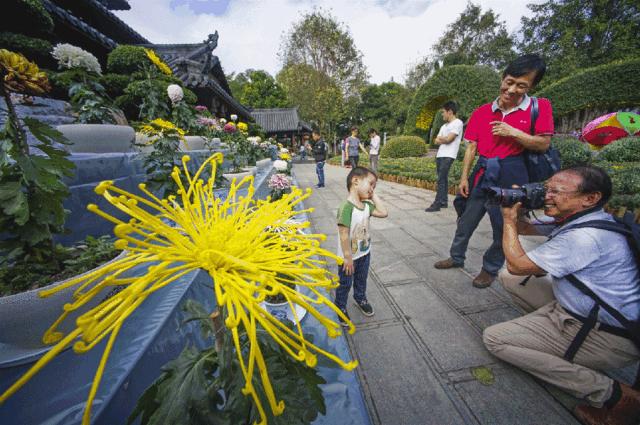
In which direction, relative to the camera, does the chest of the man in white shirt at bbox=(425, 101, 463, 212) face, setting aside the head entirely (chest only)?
to the viewer's left

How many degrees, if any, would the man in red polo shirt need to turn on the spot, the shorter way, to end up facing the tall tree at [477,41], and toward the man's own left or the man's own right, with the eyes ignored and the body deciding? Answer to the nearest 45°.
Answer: approximately 135° to the man's own right

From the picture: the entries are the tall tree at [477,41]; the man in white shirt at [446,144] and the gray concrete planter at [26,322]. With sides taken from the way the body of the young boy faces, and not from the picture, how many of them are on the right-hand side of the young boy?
1

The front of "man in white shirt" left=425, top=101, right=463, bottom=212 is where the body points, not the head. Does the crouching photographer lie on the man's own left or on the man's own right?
on the man's own left

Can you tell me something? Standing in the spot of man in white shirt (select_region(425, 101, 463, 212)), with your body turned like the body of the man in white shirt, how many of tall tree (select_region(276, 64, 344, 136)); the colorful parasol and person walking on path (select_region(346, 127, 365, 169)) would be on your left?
0

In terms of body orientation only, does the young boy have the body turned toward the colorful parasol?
no

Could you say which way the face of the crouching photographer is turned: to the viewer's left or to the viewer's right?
to the viewer's left

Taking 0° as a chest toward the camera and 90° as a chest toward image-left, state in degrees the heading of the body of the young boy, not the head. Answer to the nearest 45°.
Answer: approximately 315°

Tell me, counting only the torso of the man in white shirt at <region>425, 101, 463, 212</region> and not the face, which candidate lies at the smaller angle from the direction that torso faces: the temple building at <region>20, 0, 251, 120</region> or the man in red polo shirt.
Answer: the temple building

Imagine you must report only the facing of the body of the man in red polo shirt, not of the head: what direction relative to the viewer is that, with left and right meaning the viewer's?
facing the viewer and to the left of the viewer

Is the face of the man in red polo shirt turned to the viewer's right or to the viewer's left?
to the viewer's left

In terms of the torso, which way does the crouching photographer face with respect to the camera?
to the viewer's left
